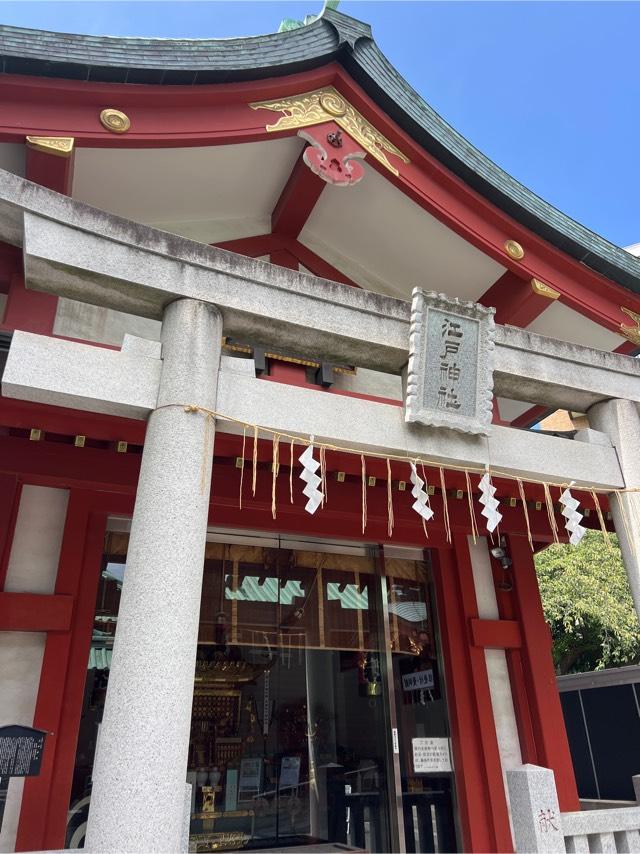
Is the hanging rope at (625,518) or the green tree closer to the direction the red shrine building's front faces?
the hanging rope

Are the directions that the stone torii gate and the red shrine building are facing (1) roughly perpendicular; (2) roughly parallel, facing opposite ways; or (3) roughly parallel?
roughly parallel

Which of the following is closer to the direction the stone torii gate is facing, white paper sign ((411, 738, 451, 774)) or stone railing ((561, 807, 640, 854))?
the stone railing

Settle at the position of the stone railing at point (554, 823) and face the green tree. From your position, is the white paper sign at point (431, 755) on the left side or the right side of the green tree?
left

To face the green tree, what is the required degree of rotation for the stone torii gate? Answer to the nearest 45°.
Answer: approximately 90° to its left

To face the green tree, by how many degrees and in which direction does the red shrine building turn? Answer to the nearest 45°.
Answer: approximately 90° to its left

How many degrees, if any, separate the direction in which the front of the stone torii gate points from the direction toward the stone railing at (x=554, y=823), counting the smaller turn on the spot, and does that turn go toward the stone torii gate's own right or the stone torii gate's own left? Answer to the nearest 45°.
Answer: approximately 90° to the stone torii gate's own left

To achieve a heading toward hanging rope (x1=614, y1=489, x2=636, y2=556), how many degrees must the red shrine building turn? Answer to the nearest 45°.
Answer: approximately 45° to its left

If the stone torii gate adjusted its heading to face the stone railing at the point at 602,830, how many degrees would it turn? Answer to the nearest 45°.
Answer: approximately 90° to its left

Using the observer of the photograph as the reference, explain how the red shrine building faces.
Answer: facing the viewer and to the right of the viewer

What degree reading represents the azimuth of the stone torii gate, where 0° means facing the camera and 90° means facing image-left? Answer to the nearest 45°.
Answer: approximately 315°

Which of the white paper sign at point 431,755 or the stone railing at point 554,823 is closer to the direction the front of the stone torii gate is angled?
the stone railing

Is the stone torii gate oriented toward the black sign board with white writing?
no
